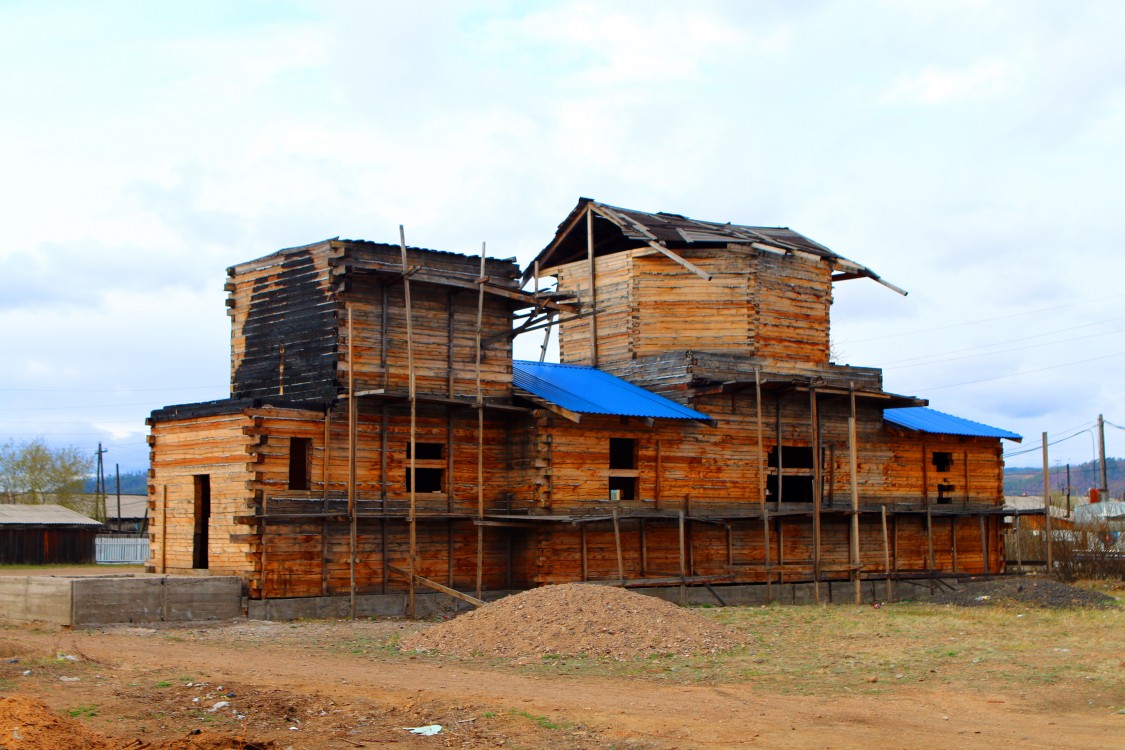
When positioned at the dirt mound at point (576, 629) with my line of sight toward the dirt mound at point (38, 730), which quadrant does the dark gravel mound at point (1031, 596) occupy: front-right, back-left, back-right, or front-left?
back-left

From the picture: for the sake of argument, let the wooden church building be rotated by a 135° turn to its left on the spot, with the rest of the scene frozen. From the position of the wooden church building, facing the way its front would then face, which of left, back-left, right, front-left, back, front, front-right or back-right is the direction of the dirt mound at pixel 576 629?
right

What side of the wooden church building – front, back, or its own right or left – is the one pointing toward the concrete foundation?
front

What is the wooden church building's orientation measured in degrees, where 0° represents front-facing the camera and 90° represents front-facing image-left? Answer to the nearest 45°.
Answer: approximately 45°

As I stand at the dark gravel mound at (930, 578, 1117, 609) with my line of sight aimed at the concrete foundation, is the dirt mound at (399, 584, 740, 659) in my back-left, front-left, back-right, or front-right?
front-left

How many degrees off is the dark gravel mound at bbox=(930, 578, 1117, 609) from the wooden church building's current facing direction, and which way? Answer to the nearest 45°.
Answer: approximately 135° to its left
